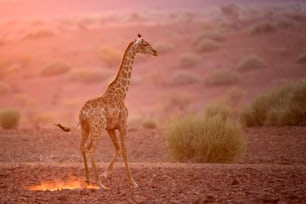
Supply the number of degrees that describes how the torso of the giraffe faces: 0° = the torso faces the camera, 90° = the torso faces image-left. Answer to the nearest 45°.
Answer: approximately 225°

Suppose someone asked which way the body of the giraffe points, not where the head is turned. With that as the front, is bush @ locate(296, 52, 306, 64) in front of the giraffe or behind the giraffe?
in front

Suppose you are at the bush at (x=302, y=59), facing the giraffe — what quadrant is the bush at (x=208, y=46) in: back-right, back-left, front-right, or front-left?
back-right

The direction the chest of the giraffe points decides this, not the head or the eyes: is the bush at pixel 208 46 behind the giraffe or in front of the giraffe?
in front

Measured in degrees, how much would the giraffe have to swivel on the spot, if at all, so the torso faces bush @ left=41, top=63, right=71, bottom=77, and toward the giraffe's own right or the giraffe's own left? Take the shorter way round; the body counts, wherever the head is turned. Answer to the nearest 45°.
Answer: approximately 45° to the giraffe's own left

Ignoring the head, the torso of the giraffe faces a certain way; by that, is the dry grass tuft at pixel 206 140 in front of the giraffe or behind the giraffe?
in front

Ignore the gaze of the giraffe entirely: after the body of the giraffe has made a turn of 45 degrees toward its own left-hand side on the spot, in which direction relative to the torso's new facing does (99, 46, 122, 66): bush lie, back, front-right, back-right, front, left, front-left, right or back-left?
front
